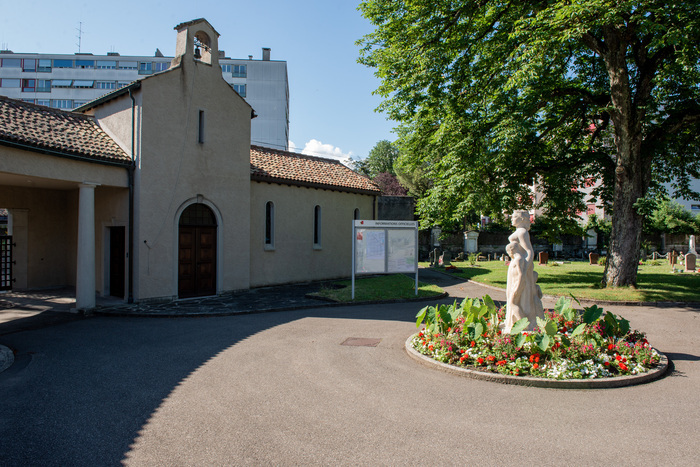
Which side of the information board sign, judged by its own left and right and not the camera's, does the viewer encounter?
front

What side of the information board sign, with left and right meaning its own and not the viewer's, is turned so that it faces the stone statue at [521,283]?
front

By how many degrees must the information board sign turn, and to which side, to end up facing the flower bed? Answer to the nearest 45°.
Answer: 0° — it already faces it
